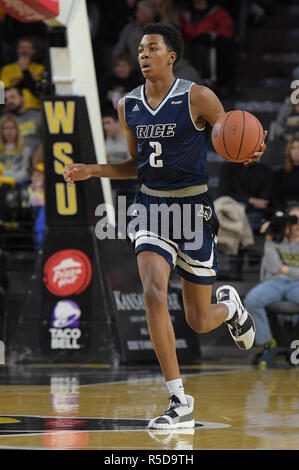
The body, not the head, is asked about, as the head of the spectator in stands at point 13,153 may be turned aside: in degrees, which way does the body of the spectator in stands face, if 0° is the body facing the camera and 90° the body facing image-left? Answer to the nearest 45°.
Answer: approximately 0°

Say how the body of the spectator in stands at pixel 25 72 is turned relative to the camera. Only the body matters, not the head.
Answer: toward the camera

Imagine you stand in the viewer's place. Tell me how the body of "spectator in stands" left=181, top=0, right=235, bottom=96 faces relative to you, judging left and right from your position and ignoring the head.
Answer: facing the viewer

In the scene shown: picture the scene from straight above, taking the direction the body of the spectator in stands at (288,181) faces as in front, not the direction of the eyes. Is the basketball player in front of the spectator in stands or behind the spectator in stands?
in front

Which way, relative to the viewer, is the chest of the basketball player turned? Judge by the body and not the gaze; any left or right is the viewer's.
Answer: facing the viewer and to the left of the viewer

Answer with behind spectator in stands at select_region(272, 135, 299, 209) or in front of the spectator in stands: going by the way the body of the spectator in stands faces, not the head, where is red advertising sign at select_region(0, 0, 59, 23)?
in front
